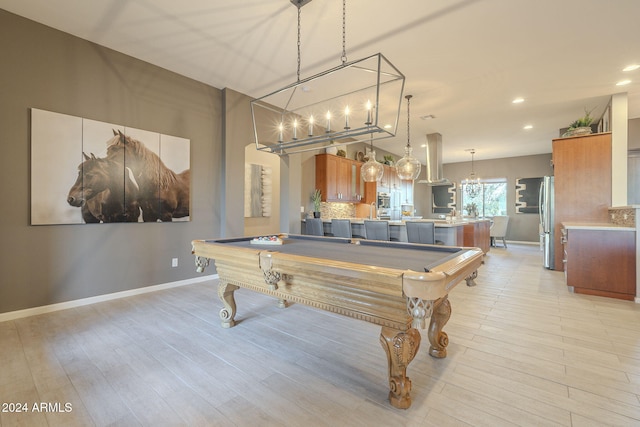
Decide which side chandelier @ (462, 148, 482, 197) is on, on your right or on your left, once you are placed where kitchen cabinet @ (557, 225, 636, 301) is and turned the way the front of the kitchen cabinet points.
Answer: on your right

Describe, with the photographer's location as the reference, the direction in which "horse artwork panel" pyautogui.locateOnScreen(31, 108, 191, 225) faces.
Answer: facing the viewer and to the right of the viewer

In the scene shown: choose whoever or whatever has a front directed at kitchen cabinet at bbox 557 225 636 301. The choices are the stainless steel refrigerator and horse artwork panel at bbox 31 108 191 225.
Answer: the horse artwork panel

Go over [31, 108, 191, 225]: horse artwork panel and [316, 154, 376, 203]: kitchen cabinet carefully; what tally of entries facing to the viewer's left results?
0

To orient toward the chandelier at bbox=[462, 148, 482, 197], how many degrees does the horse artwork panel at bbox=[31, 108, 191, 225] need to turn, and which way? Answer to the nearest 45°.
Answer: approximately 45° to its left

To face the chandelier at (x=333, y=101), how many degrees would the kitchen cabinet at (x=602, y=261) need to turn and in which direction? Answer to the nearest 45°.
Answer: approximately 45° to its left

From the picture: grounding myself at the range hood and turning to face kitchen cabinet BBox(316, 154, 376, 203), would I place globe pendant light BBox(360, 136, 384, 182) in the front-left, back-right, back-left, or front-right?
front-left

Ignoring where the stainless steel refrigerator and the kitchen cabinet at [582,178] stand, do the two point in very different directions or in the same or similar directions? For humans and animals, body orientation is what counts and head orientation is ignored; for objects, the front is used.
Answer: same or similar directions

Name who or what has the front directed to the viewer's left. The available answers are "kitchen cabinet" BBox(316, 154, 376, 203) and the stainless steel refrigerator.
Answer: the stainless steel refrigerator

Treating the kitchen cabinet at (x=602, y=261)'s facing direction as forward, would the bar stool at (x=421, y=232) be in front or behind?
in front

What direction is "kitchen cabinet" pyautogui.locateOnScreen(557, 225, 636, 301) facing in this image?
to the viewer's left

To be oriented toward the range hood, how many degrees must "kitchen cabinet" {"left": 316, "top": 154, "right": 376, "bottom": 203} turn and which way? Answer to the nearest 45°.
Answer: approximately 45° to its left

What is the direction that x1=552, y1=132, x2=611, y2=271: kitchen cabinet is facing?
to the viewer's left

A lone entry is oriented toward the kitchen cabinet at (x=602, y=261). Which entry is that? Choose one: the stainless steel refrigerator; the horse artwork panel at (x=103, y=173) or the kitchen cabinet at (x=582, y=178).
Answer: the horse artwork panel

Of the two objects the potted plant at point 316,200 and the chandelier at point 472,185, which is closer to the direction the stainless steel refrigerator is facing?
the potted plant

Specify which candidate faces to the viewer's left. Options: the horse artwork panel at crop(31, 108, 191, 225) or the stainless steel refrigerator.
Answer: the stainless steel refrigerator

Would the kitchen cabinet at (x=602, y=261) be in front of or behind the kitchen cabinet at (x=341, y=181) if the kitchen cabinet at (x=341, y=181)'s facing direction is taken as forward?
in front

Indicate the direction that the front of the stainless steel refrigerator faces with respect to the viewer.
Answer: facing to the left of the viewer
